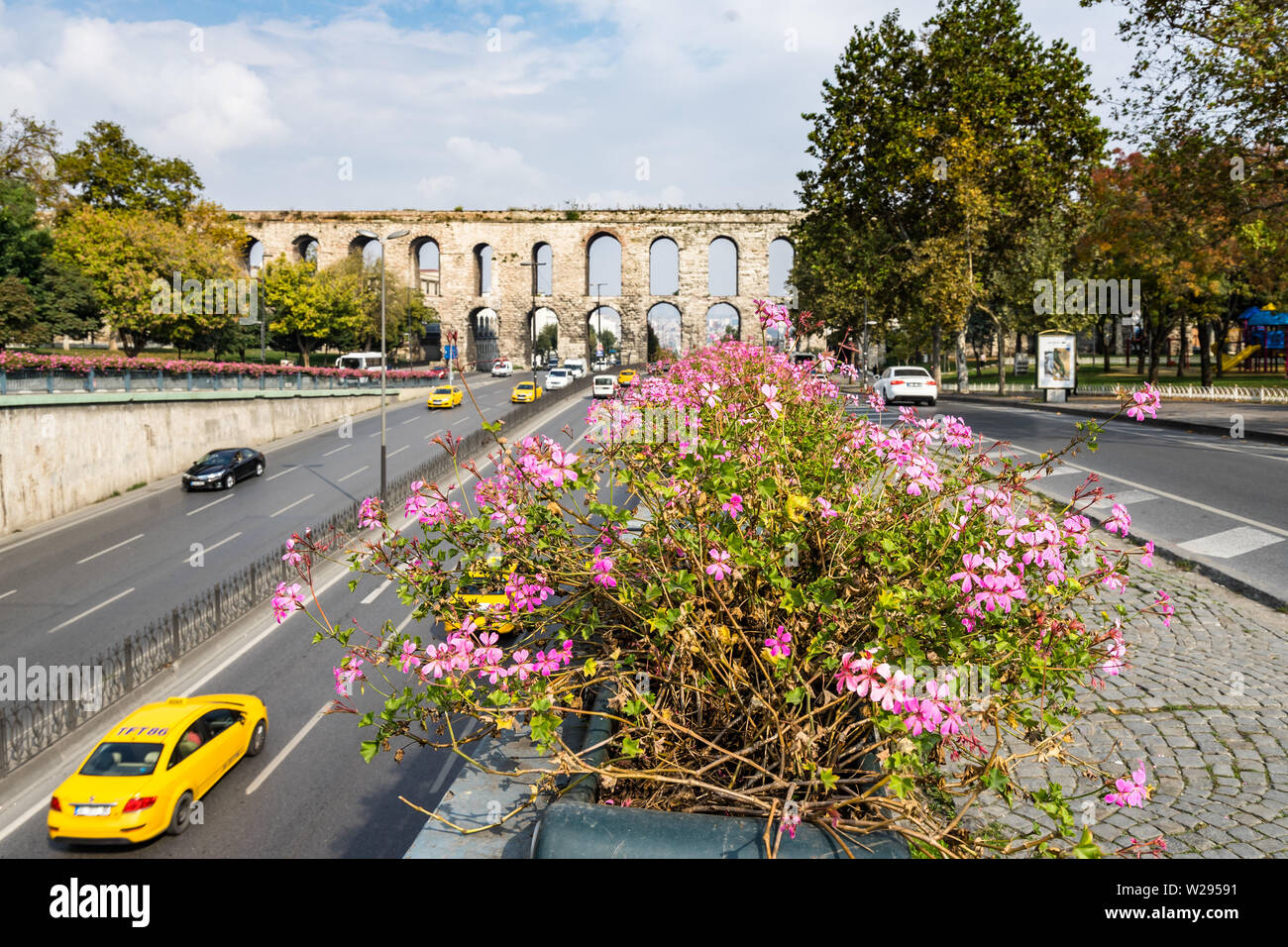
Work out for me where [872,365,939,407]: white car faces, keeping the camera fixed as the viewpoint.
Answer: facing away from the viewer and to the left of the viewer

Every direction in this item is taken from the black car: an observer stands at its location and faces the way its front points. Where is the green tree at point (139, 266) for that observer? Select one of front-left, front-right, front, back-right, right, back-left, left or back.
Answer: back-right

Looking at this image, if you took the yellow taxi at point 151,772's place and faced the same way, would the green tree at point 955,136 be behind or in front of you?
in front

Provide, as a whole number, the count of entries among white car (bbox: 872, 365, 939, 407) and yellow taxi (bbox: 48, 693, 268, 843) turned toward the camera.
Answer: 0

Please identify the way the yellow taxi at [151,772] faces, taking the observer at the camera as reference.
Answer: facing away from the viewer and to the right of the viewer

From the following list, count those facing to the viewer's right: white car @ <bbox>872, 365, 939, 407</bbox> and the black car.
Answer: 0

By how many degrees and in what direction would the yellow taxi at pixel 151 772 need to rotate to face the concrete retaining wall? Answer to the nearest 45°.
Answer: approximately 45° to its left

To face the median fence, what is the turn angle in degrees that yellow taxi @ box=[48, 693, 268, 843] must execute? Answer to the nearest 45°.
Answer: approximately 45° to its left

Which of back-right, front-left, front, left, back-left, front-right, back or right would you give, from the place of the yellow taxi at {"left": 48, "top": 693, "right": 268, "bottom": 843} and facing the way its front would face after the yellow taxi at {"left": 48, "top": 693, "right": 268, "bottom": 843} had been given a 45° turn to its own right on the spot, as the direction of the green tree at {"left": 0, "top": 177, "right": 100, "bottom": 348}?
left
